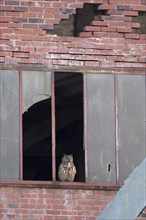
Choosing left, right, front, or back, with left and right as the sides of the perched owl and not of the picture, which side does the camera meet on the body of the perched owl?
front

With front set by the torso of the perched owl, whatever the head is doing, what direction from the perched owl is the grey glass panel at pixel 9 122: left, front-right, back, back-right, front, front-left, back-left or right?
right

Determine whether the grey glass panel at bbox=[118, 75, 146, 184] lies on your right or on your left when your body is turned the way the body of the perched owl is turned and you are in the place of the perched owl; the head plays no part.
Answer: on your left
